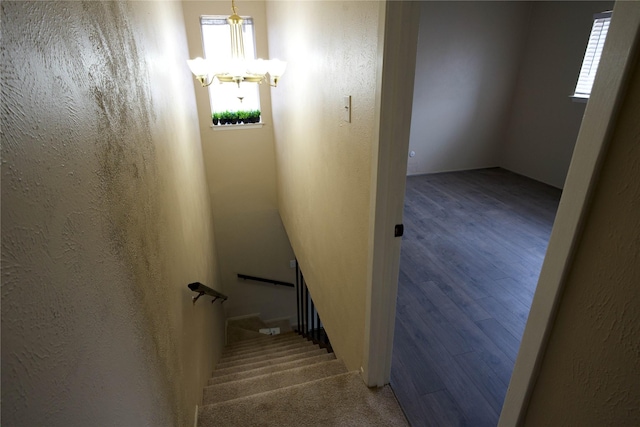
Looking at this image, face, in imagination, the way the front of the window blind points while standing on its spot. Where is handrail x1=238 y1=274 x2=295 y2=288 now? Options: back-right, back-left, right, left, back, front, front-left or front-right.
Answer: front

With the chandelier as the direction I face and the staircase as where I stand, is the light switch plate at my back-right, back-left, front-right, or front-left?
front-right

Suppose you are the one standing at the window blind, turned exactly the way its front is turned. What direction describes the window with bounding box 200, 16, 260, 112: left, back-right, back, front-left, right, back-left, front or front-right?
front

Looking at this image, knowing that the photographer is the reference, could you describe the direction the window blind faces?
facing the viewer and to the left of the viewer

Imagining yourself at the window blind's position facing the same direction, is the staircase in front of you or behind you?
in front

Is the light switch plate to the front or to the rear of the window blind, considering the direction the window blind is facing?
to the front
